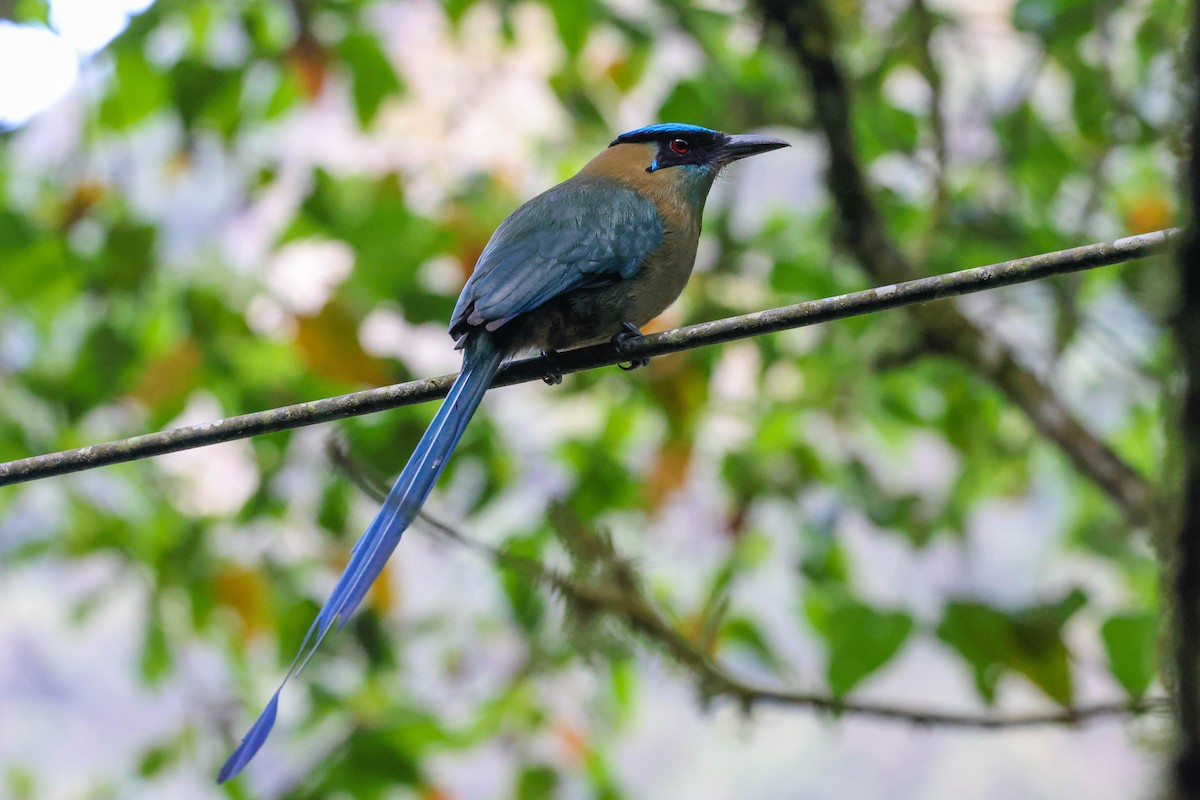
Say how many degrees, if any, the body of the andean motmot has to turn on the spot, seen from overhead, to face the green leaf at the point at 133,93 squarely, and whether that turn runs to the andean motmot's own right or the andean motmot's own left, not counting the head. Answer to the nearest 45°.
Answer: approximately 135° to the andean motmot's own left

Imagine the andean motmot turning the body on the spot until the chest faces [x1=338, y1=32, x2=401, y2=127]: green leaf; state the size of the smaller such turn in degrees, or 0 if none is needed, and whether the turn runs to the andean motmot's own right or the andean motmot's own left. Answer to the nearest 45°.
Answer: approximately 90° to the andean motmot's own left

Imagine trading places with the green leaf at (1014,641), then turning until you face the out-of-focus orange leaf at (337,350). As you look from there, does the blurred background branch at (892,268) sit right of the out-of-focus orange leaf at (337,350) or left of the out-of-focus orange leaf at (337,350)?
right

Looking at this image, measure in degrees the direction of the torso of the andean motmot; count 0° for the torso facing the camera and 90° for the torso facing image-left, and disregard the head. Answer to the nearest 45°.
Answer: approximately 270°

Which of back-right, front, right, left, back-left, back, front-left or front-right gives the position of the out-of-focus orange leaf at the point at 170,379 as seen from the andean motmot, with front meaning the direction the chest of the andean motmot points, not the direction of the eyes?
back-left

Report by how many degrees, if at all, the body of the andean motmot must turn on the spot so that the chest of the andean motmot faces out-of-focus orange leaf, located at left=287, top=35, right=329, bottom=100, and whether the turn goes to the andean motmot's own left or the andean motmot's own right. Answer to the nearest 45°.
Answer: approximately 90° to the andean motmot's own left
